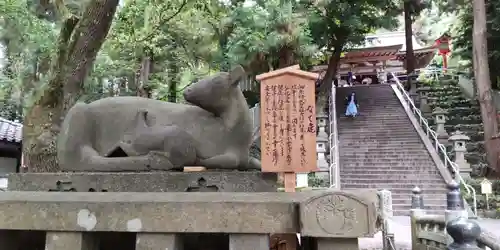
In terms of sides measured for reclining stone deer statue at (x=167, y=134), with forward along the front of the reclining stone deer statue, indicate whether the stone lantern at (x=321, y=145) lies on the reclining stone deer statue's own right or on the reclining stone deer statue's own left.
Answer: on the reclining stone deer statue's own left

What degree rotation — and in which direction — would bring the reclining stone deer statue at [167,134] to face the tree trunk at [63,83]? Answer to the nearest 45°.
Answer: approximately 135° to its left

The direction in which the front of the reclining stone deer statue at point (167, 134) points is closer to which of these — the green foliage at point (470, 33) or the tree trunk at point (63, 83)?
the green foliage

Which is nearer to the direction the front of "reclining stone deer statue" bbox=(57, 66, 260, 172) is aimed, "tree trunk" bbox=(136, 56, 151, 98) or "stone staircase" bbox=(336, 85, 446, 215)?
the stone staircase

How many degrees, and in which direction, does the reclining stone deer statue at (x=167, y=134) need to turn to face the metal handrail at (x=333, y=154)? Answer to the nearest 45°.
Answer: approximately 45° to its left

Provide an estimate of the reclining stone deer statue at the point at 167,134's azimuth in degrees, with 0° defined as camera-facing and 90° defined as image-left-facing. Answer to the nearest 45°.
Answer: approximately 270°

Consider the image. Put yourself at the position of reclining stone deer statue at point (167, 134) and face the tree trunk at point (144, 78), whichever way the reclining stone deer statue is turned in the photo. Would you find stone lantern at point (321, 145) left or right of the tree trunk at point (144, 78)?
right

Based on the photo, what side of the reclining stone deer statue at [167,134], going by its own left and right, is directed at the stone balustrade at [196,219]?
right

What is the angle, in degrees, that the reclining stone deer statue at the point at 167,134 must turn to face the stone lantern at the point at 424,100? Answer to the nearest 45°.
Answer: approximately 45° to its left

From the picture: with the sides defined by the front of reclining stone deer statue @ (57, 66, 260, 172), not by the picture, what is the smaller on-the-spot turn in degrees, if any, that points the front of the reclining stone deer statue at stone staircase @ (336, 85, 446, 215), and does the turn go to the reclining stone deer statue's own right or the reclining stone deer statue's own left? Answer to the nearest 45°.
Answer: approximately 45° to the reclining stone deer statue's own left

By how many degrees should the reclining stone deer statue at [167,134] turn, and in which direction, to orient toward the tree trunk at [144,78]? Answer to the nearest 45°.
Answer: approximately 90° to its left

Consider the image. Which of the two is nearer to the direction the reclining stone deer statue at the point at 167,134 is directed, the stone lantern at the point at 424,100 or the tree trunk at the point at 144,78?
the stone lantern
